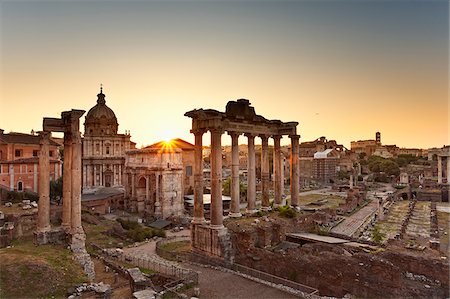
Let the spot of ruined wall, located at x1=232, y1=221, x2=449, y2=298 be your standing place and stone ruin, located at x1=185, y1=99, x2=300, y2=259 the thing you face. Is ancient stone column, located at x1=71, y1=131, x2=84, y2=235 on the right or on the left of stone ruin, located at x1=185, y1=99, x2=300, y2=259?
left

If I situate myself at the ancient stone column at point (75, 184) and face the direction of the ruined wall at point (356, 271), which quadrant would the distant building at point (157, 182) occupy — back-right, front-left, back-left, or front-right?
back-left

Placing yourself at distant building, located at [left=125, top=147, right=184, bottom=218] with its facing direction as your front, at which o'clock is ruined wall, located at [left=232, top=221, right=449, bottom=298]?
The ruined wall is roughly at 10 o'clock from the distant building.

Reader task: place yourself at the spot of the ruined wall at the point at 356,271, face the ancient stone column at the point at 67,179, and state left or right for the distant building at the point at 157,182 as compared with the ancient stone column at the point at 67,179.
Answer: right

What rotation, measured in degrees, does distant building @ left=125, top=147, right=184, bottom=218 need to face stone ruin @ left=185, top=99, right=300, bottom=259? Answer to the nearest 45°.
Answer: approximately 45° to its left

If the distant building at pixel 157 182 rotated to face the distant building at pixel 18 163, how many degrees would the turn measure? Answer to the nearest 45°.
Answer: approximately 45° to its right

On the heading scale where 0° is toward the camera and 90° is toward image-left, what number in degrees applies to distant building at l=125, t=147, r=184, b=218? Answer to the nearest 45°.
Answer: approximately 45°

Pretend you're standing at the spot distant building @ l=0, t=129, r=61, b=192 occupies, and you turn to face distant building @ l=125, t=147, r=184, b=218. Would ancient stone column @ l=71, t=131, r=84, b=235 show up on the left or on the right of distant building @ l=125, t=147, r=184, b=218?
right
